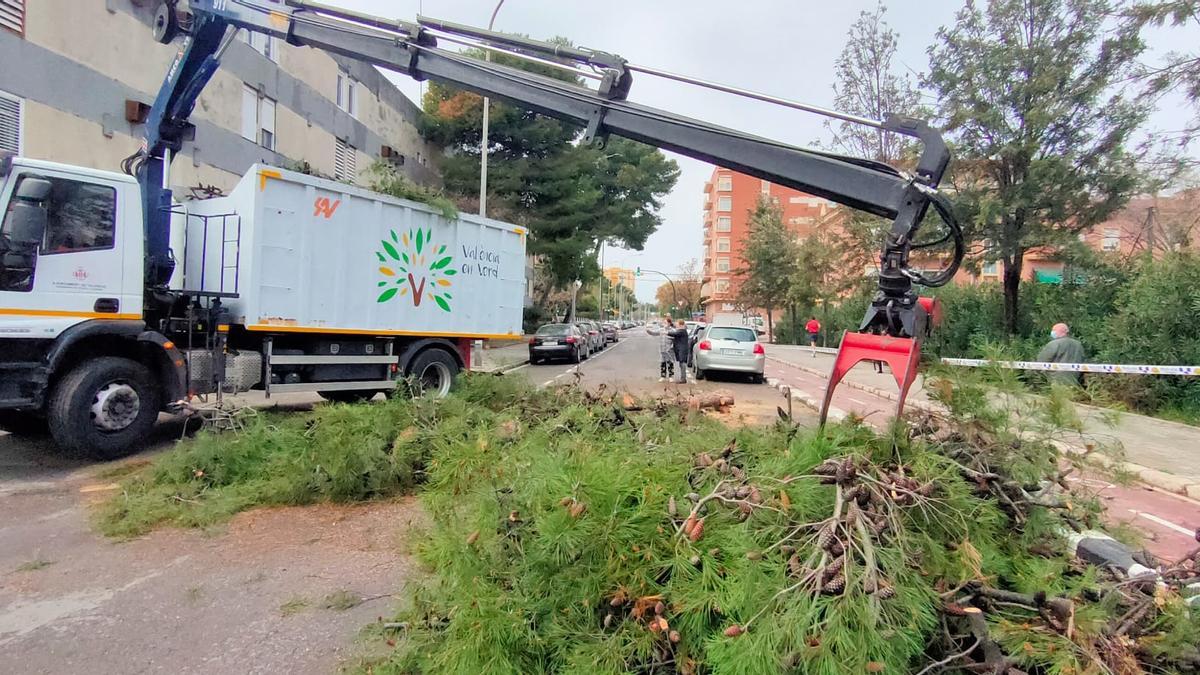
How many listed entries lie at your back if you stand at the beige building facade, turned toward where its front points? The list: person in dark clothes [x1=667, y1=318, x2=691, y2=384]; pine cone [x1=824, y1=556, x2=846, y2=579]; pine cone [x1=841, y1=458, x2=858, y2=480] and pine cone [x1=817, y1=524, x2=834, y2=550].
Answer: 0

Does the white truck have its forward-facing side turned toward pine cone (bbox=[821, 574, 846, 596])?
no

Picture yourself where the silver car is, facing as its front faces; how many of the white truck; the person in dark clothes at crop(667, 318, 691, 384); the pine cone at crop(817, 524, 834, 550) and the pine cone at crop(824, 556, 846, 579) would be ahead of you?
0

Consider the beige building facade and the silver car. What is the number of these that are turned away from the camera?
1

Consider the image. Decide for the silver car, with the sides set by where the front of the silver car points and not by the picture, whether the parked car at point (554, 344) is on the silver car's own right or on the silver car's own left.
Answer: on the silver car's own left

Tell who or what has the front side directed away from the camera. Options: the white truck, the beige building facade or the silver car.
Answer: the silver car

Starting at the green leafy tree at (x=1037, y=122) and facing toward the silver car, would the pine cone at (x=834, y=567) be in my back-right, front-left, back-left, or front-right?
front-left

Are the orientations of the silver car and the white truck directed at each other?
no

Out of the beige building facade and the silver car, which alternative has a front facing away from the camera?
the silver car

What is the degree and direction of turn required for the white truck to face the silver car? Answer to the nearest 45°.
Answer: approximately 135° to its left

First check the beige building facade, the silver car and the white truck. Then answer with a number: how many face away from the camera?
1

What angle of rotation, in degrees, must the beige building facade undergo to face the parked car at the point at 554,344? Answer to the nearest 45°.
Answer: approximately 45° to its left

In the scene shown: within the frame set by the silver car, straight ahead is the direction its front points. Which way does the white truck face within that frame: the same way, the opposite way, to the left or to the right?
the opposite way

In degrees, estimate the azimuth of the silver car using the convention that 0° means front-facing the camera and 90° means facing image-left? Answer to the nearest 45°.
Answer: approximately 180°

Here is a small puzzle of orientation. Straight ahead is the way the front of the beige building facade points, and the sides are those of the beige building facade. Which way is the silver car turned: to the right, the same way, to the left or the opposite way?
to the left

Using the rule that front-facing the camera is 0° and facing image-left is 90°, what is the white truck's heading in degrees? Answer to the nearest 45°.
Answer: approximately 45°

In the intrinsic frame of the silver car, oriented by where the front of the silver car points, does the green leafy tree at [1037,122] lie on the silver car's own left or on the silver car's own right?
on the silver car's own right

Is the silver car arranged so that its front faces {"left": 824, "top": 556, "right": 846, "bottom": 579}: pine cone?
no

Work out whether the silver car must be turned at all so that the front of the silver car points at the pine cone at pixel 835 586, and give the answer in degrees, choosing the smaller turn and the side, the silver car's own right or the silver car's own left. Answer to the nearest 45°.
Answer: approximately 180°
